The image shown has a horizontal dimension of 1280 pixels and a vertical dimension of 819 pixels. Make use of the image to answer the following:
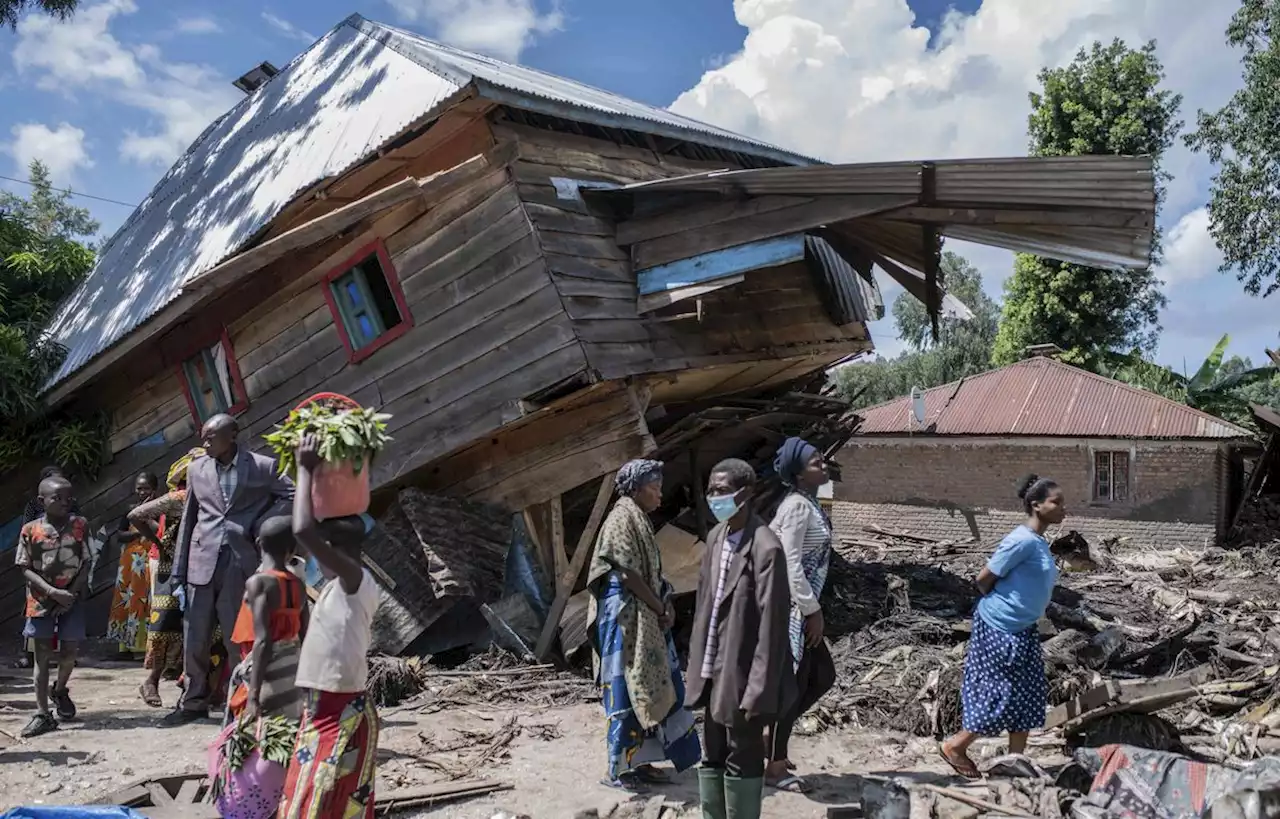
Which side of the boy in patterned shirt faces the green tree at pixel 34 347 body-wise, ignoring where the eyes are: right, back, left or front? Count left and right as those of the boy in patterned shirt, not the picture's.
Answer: back

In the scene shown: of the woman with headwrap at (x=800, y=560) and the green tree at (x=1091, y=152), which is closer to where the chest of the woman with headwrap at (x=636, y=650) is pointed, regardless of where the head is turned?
the woman with headwrap

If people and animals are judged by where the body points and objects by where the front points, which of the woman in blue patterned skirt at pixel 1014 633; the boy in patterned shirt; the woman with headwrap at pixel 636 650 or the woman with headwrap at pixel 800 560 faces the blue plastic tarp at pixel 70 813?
the boy in patterned shirt

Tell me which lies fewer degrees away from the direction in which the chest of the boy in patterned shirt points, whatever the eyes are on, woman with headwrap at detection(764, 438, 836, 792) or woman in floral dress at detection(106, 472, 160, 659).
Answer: the woman with headwrap

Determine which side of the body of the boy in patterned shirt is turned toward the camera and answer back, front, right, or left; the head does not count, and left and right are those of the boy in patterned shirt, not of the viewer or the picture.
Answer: front

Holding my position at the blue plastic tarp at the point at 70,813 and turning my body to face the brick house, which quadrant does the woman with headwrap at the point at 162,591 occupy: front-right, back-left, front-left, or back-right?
front-left

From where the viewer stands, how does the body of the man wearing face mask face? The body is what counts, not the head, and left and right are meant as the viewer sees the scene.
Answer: facing the viewer and to the left of the viewer
